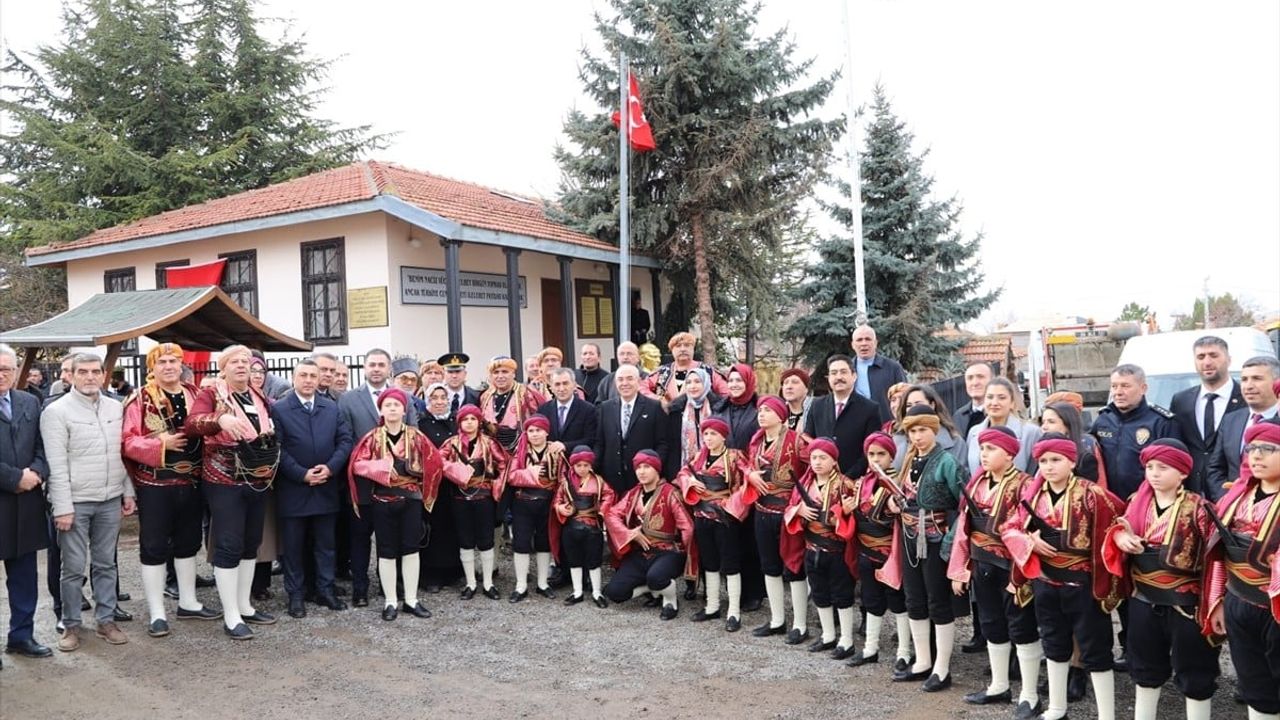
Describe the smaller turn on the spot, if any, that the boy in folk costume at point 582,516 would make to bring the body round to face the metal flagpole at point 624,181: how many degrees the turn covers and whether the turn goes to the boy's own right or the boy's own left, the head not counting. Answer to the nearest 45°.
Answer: approximately 180°

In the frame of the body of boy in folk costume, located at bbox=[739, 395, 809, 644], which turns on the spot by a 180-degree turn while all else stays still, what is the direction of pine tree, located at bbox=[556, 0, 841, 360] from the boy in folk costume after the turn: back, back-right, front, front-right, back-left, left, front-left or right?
front-left

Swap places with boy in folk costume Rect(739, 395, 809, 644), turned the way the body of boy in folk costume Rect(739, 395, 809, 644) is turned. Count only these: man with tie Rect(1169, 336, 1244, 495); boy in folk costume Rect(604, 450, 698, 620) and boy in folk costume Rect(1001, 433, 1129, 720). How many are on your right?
1

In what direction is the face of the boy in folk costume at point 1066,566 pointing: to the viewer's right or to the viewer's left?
to the viewer's left

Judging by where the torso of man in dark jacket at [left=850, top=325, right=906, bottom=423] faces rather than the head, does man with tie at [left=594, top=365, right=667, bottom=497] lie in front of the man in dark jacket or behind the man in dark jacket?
in front

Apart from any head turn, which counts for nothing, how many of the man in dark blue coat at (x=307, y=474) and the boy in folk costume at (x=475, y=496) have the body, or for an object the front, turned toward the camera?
2

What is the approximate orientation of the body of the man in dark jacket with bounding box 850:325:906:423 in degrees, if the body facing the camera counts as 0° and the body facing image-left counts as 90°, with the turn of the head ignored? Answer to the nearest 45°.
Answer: approximately 45°

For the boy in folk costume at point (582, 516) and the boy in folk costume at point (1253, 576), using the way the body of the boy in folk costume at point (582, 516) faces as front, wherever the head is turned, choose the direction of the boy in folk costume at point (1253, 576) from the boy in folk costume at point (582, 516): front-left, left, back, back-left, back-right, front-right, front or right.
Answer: front-left

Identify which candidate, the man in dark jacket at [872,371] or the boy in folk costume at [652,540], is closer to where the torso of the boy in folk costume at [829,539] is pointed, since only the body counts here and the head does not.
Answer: the boy in folk costume

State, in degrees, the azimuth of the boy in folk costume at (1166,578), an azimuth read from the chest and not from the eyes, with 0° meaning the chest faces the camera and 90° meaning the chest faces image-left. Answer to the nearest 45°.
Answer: approximately 45°

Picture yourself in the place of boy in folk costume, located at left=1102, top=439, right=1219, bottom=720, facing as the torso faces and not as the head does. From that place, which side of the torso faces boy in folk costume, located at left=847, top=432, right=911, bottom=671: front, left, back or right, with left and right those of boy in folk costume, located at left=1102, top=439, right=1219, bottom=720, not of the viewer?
right

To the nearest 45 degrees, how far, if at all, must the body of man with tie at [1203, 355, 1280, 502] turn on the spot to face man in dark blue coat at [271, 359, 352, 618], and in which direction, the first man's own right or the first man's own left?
approximately 45° to the first man's own right
